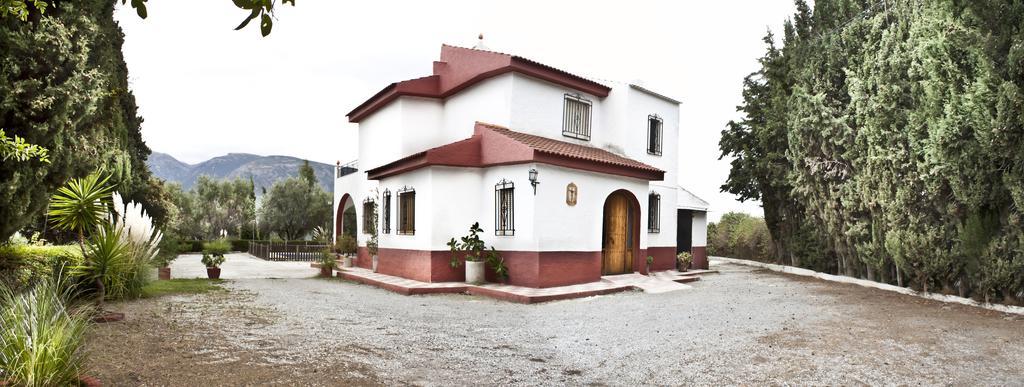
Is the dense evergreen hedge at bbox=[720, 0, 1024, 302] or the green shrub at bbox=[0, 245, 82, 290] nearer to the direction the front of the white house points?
the dense evergreen hedge

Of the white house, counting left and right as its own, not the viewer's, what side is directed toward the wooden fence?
back

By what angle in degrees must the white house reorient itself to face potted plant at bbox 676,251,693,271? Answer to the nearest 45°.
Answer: approximately 90° to its left

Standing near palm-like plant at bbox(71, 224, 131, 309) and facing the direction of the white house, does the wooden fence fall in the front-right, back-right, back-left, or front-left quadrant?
front-left

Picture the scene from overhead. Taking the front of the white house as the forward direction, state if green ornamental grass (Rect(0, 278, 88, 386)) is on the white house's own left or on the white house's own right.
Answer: on the white house's own right

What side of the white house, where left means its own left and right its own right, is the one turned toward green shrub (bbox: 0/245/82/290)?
right

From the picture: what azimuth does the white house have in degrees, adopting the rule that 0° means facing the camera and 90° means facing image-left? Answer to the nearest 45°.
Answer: approximately 315°

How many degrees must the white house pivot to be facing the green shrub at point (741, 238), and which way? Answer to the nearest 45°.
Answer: approximately 90° to its left

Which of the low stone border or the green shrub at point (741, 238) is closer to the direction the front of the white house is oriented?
the low stone border

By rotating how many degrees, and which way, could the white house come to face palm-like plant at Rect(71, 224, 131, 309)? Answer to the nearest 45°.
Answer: approximately 90° to its right

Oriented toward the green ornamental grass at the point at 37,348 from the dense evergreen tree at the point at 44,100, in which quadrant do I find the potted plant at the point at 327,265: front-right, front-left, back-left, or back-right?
back-left
